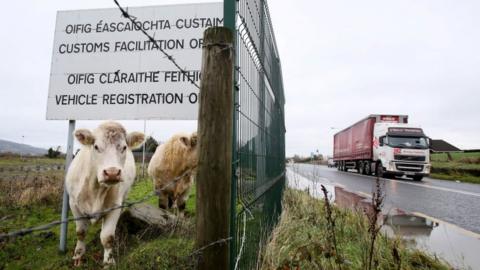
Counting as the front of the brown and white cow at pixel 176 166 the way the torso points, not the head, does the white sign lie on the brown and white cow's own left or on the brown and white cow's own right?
on the brown and white cow's own right

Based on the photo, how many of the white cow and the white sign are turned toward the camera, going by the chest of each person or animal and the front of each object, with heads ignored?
2

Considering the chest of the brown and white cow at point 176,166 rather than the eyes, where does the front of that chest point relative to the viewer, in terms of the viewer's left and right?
facing the viewer and to the right of the viewer

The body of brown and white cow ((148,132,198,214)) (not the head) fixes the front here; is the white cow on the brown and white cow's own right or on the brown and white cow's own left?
on the brown and white cow's own right

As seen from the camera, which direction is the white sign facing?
toward the camera

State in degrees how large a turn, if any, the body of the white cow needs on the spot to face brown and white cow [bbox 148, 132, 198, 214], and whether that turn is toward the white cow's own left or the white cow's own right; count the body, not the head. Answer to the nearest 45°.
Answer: approximately 135° to the white cow's own left

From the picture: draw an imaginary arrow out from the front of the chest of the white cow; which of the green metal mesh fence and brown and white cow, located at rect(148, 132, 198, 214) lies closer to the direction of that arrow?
the green metal mesh fence
